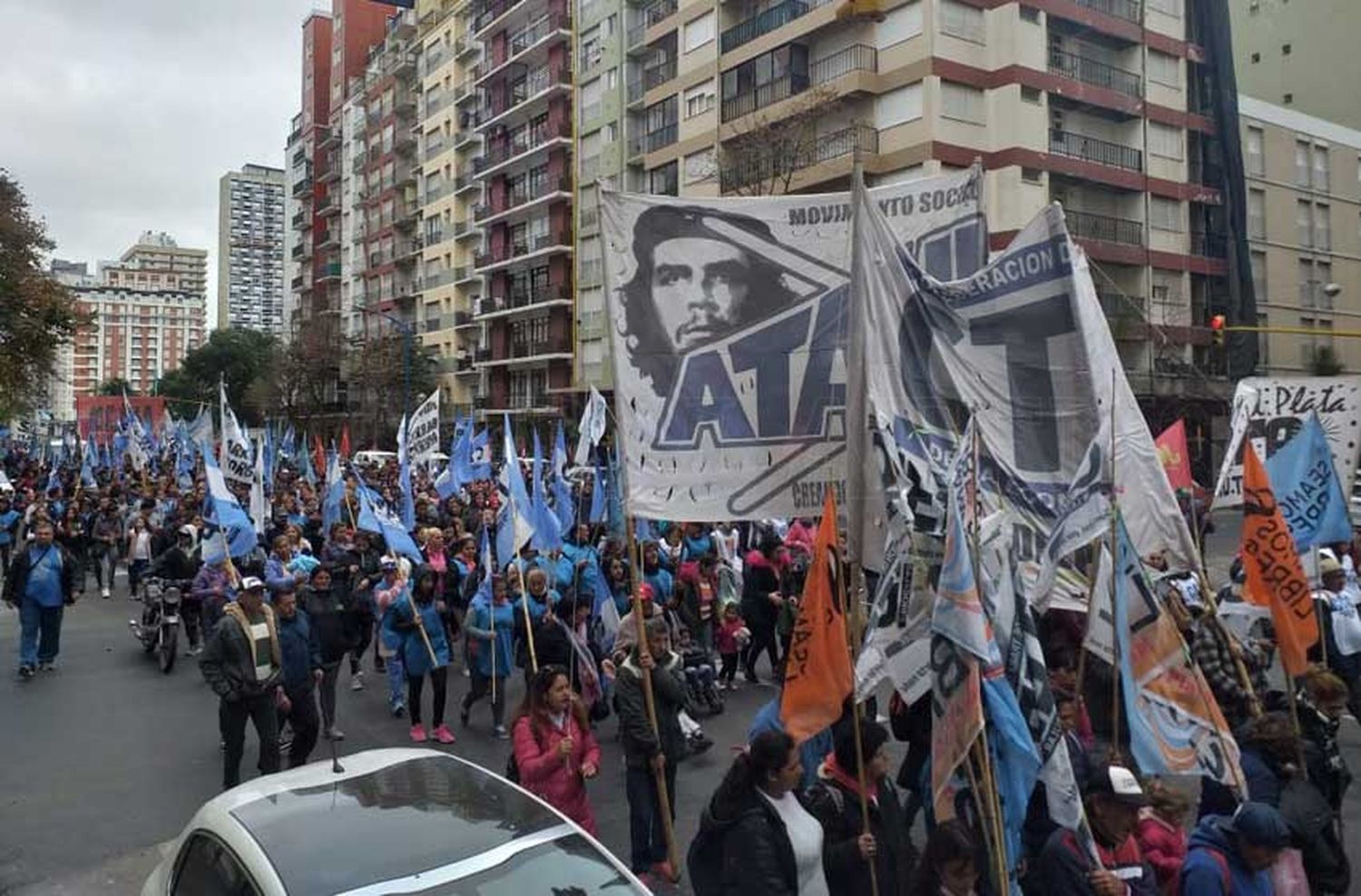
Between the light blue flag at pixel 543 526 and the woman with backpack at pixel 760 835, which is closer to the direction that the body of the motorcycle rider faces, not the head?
the woman with backpack

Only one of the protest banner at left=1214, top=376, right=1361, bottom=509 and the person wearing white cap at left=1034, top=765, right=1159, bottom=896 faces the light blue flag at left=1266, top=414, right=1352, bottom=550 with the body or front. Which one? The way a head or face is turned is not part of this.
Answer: the protest banner

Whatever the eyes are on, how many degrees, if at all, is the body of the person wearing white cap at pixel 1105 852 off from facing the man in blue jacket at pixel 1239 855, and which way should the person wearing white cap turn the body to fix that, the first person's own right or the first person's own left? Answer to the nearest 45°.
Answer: approximately 45° to the first person's own left

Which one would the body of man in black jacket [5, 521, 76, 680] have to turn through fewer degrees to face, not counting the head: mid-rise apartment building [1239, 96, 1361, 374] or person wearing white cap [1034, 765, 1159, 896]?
the person wearing white cap

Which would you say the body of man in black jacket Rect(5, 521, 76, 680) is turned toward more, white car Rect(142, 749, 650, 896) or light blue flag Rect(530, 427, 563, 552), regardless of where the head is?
the white car

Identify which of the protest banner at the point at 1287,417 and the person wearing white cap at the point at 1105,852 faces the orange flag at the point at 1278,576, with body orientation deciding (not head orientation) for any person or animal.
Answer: the protest banner
